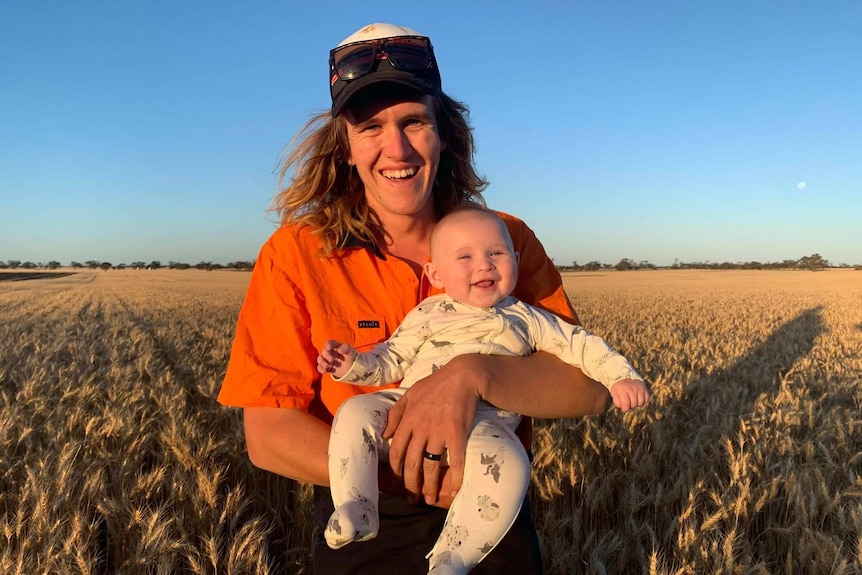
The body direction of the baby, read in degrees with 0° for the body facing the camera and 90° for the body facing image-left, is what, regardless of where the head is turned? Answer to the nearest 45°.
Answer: approximately 0°
